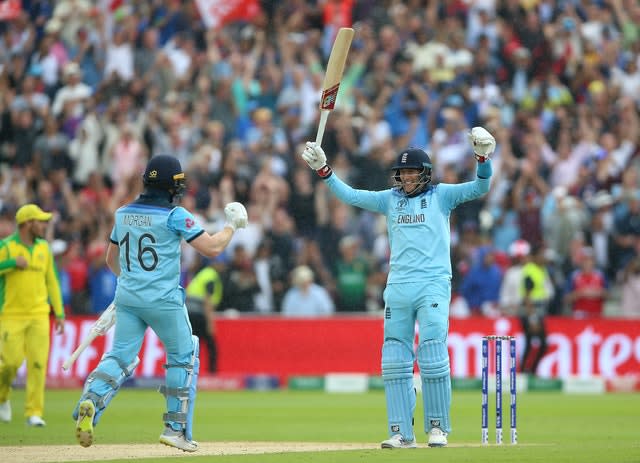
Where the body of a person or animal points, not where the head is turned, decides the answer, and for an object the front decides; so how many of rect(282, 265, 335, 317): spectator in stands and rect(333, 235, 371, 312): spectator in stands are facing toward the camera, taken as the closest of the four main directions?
2

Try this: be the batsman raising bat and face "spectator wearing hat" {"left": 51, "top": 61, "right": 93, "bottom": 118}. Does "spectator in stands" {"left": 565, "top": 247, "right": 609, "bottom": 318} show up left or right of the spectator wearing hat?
right

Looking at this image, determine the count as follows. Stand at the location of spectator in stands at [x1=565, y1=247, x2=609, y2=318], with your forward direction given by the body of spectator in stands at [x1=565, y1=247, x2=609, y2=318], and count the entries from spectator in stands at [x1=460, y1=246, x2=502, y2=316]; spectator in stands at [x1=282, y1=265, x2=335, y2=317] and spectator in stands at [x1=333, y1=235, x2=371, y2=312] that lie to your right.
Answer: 3

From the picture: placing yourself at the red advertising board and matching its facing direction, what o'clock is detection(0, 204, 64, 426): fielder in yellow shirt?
The fielder in yellow shirt is roughly at 1 o'clock from the red advertising board.

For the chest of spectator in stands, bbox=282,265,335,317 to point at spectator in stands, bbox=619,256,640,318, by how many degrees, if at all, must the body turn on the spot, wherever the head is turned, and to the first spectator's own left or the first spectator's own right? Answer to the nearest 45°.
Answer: approximately 90° to the first spectator's own left

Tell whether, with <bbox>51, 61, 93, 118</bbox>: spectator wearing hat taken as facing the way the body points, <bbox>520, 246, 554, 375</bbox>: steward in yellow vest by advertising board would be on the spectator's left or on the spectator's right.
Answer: on the spectator's left

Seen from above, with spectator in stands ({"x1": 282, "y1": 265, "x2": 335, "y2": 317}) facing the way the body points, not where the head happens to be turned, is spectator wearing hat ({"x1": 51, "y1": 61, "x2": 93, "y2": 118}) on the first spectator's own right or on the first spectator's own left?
on the first spectator's own right

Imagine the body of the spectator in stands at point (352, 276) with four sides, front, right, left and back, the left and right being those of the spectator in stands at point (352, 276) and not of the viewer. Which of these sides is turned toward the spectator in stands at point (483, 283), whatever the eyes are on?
left

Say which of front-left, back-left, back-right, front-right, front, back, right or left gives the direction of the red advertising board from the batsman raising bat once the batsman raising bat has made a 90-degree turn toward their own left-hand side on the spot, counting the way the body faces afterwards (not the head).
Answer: left

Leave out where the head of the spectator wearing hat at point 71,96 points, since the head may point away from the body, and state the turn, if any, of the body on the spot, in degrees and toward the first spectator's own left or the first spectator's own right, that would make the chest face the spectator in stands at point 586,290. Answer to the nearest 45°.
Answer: approximately 90° to the first spectator's own left
